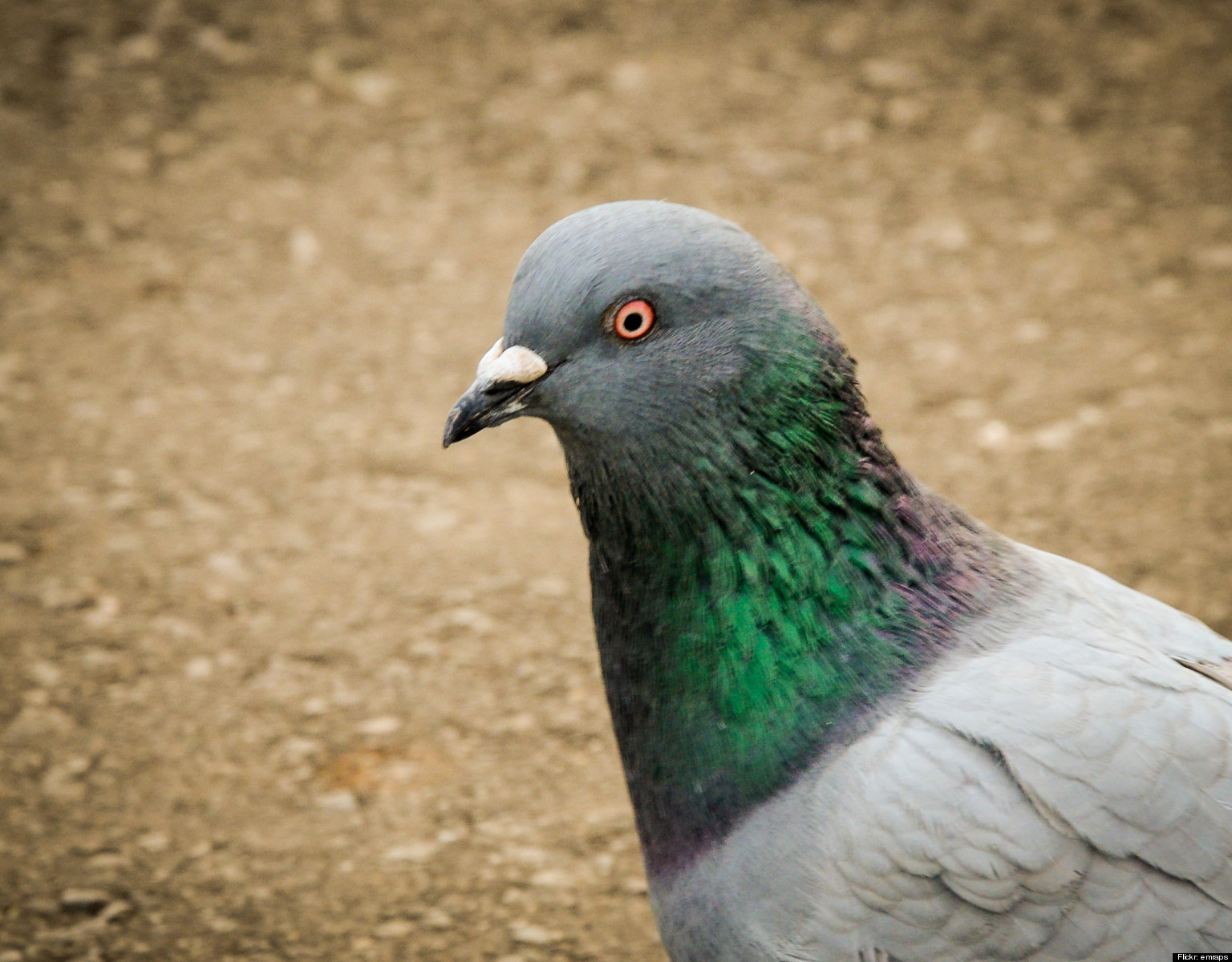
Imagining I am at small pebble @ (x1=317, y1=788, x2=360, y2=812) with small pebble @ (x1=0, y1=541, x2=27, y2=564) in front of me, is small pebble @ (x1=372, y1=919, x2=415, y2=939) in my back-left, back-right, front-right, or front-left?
back-left

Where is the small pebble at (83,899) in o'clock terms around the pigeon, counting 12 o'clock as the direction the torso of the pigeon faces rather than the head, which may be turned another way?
The small pebble is roughly at 1 o'clock from the pigeon.

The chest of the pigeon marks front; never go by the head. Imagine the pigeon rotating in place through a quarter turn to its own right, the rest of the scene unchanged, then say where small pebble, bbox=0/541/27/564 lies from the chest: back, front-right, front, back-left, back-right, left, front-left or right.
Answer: front-left

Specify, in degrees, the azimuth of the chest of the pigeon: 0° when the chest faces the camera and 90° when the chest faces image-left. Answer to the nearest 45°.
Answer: approximately 90°

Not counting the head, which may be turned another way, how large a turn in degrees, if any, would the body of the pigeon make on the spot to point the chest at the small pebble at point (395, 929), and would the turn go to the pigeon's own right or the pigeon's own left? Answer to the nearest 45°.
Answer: approximately 45° to the pigeon's own right

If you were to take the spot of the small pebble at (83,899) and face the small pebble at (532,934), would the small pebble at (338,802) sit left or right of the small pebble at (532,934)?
left

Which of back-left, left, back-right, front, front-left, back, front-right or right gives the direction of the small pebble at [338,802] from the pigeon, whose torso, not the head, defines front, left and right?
front-right

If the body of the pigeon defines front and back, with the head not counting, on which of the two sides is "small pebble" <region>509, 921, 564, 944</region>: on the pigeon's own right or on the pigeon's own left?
on the pigeon's own right
